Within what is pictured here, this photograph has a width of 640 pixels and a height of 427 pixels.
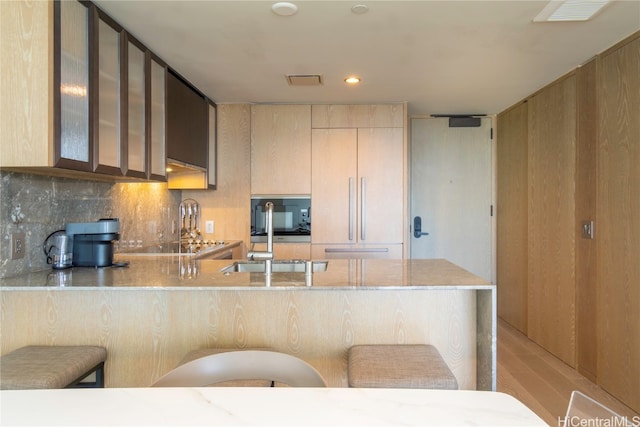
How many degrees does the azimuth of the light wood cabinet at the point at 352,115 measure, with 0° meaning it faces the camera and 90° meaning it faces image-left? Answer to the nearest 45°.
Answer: approximately 0°

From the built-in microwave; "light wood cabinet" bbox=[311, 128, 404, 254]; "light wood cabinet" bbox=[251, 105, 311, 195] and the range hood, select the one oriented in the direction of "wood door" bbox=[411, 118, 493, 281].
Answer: the range hood

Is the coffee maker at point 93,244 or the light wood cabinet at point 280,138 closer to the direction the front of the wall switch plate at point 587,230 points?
the coffee maker

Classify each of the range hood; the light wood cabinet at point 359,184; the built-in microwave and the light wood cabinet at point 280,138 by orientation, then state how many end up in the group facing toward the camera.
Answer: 3

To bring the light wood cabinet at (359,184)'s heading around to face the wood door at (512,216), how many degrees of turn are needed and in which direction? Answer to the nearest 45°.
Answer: approximately 90° to its left

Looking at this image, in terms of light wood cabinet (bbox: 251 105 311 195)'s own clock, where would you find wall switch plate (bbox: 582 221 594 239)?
The wall switch plate is roughly at 10 o'clock from the light wood cabinet.

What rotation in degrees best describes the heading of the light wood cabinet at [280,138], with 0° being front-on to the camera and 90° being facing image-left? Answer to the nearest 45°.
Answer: approximately 0°

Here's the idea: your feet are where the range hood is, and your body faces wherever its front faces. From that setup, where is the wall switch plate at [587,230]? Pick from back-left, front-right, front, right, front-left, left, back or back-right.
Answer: front-right

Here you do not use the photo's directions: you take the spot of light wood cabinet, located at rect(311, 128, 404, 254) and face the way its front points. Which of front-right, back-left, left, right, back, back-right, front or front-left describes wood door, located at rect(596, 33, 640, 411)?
front-left

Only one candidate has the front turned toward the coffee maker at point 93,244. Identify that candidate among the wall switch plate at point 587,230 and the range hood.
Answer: the wall switch plate
